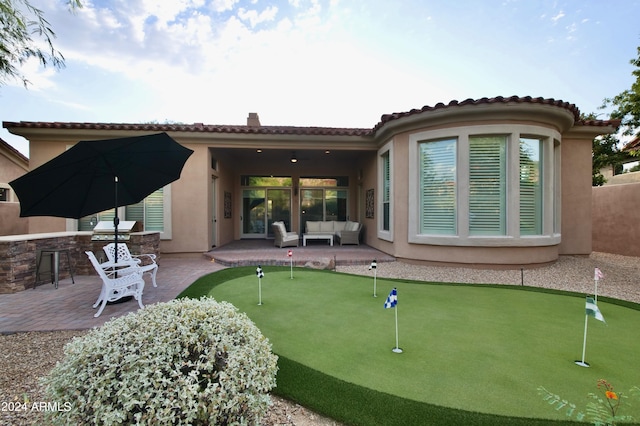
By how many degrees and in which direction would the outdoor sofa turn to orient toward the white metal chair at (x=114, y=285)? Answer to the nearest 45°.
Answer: approximately 45° to its right

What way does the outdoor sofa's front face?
toward the camera

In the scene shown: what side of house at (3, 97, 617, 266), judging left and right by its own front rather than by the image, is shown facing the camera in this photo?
back

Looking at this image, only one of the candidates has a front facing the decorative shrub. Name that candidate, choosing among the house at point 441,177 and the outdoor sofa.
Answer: the outdoor sofa

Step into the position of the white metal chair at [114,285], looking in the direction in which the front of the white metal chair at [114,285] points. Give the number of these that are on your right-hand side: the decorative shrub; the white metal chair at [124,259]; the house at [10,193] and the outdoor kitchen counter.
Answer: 1

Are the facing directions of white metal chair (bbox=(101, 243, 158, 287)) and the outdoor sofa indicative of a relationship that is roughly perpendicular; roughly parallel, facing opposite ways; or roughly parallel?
roughly perpendicular

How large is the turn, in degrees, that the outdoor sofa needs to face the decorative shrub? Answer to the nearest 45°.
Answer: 0° — it already faces it
